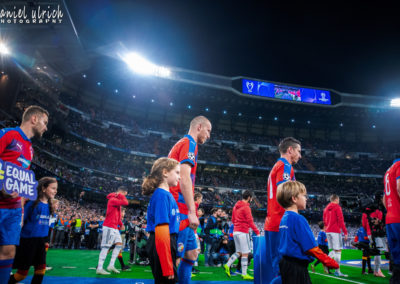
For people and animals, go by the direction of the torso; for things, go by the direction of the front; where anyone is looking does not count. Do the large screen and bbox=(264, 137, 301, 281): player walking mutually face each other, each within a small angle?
no

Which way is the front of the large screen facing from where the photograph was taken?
facing the viewer

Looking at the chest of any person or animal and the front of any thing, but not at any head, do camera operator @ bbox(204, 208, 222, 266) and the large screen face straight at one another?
no

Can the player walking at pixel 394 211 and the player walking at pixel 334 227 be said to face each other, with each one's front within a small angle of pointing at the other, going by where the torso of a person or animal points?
no

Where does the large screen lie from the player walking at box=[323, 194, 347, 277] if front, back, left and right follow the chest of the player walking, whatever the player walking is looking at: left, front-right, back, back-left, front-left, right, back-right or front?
front-left

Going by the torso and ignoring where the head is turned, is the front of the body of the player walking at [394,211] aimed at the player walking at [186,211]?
no

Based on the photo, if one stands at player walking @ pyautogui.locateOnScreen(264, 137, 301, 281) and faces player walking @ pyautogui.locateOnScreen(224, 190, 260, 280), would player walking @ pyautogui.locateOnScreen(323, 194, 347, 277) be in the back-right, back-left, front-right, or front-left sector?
front-right
